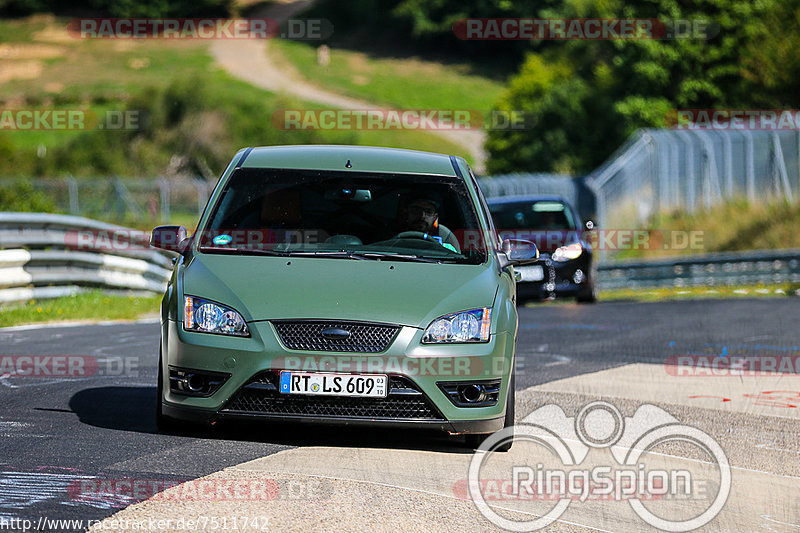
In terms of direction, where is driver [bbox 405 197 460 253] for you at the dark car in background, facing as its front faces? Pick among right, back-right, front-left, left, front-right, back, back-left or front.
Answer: front

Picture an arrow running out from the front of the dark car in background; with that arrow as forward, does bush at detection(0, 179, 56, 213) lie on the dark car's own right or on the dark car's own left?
on the dark car's own right

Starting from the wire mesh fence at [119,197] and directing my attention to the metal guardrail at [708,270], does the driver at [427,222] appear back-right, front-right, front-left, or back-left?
front-right

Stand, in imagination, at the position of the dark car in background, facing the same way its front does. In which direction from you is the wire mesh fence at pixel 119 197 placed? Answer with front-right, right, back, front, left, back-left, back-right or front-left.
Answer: back-right

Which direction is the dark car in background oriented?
toward the camera

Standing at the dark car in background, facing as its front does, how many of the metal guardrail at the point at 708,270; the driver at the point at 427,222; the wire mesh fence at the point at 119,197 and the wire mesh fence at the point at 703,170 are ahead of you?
1

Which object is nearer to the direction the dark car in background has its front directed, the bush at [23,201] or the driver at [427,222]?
the driver

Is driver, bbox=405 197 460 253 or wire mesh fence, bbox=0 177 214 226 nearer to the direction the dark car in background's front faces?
the driver

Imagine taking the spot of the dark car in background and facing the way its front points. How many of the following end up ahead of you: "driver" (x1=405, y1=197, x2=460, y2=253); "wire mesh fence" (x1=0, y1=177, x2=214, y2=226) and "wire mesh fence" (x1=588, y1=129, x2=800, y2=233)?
1

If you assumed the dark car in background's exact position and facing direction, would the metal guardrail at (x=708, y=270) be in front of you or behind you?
behind

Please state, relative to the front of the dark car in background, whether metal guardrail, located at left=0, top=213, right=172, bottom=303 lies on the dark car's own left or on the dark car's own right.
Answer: on the dark car's own right

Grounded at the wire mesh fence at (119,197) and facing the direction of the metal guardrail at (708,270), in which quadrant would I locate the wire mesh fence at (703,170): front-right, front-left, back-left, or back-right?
front-left
